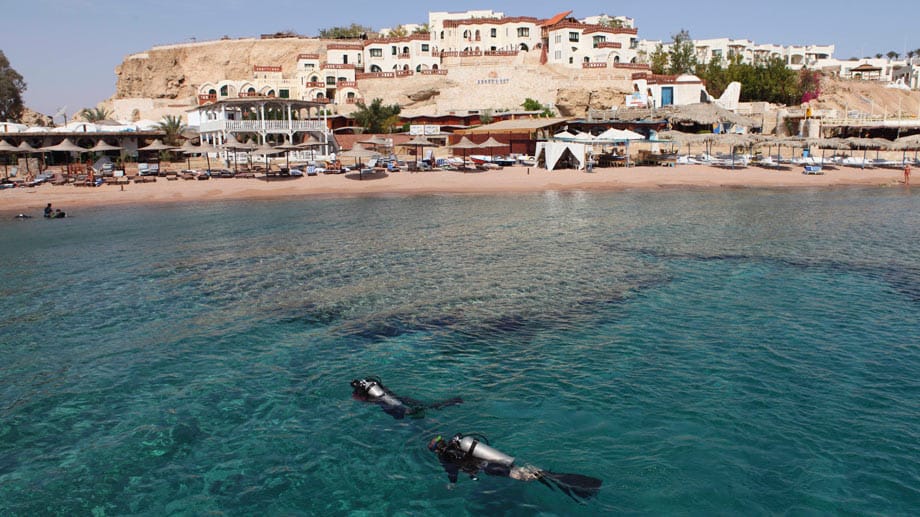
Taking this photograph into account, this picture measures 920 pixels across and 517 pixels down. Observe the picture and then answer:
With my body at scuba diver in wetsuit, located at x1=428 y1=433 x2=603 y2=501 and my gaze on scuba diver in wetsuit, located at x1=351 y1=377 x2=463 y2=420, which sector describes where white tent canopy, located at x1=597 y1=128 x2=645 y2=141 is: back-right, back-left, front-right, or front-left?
front-right

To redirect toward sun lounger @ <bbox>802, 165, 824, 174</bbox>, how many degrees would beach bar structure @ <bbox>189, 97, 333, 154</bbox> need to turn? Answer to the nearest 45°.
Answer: approximately 45° to its left

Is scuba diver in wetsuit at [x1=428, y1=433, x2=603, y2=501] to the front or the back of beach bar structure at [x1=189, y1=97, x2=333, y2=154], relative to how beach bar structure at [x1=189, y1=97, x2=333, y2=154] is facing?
to the front

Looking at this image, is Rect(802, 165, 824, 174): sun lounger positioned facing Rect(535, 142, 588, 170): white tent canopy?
no

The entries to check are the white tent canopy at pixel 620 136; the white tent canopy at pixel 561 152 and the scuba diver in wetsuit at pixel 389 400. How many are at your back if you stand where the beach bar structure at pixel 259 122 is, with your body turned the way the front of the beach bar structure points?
0

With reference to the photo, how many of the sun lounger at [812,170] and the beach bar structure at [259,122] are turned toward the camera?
2

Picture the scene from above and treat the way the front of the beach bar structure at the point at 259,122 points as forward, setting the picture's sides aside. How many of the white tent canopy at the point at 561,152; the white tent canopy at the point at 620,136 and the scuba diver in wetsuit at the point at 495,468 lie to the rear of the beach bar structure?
0

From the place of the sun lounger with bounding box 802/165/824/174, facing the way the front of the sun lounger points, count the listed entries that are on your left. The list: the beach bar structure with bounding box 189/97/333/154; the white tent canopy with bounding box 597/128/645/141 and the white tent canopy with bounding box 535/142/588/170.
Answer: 0

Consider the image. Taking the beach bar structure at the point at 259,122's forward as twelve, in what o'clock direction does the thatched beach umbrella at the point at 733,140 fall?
The thatched beach umbrella is roughly at 10 o'clock from the beach bar structure.

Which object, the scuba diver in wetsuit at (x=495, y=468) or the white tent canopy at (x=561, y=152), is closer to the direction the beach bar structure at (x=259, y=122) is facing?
the scuba diver in wetsuit

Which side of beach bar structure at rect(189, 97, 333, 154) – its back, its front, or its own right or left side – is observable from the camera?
front

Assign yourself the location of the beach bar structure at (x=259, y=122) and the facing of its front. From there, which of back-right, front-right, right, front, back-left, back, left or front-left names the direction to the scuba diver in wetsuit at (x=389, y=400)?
front

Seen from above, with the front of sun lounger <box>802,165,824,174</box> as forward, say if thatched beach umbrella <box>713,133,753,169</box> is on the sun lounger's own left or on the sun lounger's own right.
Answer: on the sun lounger's own right
